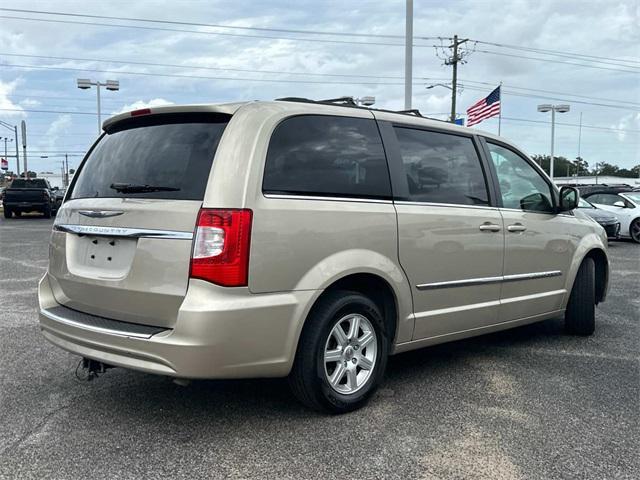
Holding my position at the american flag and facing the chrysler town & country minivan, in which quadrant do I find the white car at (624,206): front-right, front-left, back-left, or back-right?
front-left

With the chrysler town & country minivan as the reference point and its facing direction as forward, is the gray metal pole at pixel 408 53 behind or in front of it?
in front

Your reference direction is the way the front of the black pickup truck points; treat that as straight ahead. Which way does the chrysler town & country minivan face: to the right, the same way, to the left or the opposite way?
to the right

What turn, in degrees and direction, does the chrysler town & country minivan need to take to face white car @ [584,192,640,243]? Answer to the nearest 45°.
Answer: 0° — it already faces it

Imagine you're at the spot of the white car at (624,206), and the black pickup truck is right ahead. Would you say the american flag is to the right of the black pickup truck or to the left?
right

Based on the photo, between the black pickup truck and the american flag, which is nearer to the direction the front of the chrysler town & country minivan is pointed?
the american flag

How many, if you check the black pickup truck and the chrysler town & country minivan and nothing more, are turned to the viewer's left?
0

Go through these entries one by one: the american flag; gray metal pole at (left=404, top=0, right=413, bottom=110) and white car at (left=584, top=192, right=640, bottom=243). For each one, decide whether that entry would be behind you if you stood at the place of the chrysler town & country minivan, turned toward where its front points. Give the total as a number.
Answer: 0

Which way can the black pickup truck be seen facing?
away from the camera

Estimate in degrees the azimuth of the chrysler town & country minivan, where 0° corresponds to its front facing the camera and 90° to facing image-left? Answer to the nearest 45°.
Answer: approximately 225°

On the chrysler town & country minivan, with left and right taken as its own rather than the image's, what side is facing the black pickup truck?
left

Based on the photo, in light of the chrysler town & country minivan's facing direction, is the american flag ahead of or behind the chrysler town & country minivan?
ahead
